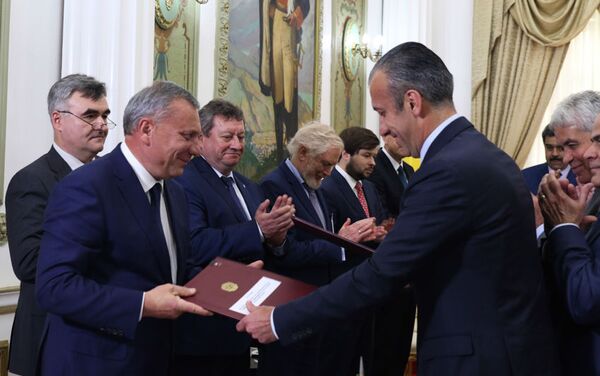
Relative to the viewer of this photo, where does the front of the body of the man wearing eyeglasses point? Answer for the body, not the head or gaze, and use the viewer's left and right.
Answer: facing the viewer and to the right of the viewer

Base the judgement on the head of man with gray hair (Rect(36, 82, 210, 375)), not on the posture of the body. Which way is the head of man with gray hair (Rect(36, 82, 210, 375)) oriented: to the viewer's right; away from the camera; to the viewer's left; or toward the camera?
to the viewer's right

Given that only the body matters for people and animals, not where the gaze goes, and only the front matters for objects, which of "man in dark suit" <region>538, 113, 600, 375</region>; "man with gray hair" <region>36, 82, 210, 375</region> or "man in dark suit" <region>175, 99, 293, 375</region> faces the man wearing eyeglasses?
"man in dark suit" <region>538, 113, 600, 375</region>

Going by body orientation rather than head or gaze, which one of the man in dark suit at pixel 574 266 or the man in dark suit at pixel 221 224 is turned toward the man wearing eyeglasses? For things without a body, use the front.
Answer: the man in dark suit at pixel 574 266

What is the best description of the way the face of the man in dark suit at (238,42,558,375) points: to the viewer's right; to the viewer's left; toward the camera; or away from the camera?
to the viewer's left

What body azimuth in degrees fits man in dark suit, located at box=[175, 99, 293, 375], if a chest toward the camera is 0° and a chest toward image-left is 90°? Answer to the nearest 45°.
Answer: approximately 315°

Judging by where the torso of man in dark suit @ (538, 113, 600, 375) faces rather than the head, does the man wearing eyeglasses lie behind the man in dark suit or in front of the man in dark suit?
in front

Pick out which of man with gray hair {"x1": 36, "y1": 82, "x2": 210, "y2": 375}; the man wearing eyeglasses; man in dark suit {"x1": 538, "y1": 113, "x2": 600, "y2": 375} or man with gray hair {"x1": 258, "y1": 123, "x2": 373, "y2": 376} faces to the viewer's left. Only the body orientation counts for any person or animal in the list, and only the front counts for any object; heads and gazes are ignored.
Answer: the man in dark suit

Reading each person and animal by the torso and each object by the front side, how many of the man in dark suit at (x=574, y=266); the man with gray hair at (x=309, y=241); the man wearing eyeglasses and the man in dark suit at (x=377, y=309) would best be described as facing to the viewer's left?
1

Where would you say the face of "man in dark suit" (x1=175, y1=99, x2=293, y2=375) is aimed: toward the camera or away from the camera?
toward the camera

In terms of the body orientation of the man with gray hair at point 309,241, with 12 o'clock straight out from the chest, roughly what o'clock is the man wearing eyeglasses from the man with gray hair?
The man wearing eyeglasses is roughly at 3 o'clock from the man with gray hair.

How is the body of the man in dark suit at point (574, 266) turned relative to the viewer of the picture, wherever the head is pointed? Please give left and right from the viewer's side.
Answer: facing to the left of the viewer

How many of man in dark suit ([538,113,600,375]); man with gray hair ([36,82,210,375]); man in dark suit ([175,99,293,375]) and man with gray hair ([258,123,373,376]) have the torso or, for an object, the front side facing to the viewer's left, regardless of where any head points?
1

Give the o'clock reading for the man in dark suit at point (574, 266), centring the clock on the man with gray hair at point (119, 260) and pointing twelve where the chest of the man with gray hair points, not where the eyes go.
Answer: The man in dark suit is roughly at 11 o'clock from the man with gray hair.

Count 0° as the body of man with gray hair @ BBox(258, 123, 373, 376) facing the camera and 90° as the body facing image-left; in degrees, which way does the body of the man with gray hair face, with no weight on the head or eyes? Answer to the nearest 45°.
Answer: approximately 315°
